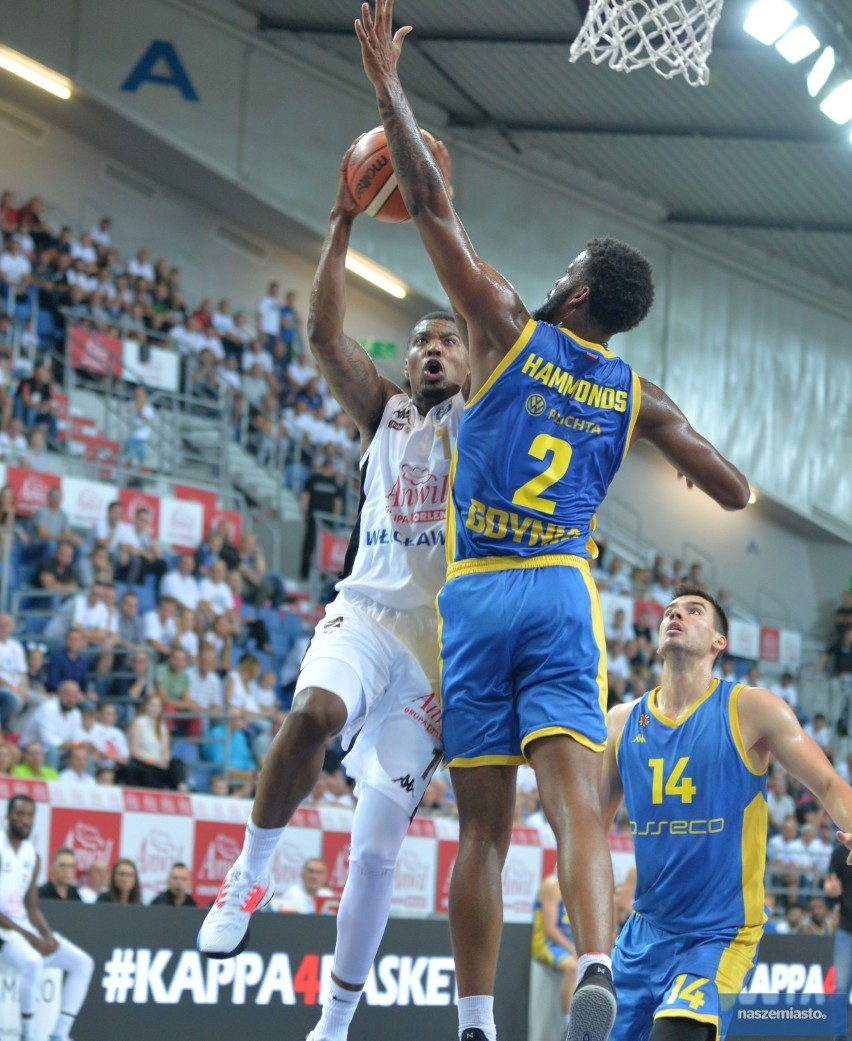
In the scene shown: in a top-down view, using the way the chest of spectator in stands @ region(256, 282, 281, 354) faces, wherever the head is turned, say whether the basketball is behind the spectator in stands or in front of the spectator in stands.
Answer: in front

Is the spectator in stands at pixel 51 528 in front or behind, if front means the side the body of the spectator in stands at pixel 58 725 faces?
behind

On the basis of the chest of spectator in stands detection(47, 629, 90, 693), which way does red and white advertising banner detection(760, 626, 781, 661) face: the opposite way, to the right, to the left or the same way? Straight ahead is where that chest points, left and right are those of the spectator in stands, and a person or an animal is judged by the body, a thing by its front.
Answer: the same way

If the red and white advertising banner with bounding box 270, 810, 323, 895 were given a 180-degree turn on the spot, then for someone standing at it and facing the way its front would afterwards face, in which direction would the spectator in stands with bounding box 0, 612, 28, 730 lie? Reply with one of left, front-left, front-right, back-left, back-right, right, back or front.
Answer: left

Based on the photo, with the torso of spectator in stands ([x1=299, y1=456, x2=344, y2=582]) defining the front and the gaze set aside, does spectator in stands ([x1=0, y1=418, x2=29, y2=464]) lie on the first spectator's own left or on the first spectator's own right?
on the first spectator's own right

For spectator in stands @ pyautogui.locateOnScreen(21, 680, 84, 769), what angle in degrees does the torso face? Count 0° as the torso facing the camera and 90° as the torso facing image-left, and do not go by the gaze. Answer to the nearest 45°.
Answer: approximately 315°

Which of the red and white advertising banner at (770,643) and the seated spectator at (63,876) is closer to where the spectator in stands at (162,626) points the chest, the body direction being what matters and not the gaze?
the seated spectator

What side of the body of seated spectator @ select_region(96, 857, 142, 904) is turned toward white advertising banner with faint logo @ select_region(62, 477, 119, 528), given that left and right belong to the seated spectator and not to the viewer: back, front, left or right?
back
